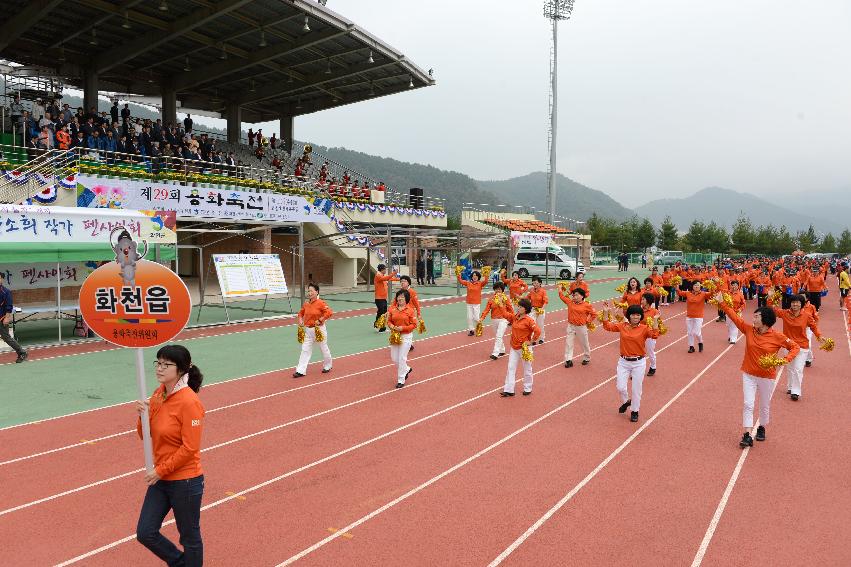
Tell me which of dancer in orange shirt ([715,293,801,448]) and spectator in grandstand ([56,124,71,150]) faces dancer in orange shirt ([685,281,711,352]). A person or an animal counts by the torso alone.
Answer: the spectator in grandstand

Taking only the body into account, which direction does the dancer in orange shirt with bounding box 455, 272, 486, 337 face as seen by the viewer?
toward the camera

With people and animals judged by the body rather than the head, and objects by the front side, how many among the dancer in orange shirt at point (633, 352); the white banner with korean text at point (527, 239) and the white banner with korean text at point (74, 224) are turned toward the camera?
3

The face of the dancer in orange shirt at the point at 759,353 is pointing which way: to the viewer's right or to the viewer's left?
to the viewer's left

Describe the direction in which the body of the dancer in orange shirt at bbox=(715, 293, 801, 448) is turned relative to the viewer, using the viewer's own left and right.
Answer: facing the viewer and to the left of the viewer

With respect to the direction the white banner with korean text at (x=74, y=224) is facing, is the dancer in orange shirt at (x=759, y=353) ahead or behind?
ahead

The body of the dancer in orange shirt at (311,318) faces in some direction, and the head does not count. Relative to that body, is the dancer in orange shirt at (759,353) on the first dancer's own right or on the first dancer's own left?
on the first dancer's own left

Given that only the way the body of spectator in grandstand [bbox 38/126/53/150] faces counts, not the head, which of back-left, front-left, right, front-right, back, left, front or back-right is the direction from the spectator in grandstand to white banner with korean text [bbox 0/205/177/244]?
front-right

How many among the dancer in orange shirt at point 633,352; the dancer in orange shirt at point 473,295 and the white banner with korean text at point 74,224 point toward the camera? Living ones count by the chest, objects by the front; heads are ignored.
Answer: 3

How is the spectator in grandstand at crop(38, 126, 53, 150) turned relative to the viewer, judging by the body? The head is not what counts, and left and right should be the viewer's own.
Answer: facing the viewer and to the right of the viewer

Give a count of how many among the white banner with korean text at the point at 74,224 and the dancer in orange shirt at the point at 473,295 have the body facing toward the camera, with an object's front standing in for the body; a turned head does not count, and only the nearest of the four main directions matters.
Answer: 2
